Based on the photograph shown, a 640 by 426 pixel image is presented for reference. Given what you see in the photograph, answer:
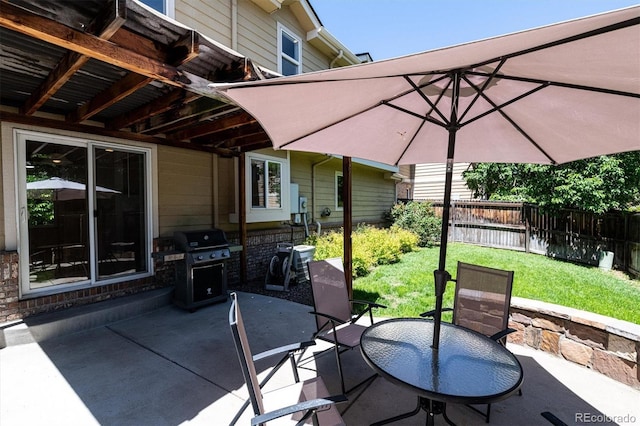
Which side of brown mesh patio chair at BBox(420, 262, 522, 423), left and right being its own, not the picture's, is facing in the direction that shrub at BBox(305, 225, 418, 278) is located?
right

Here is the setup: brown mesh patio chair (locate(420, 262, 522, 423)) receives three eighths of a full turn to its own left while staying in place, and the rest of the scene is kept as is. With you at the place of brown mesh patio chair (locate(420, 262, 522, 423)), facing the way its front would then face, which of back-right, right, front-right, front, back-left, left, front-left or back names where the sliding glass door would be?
back

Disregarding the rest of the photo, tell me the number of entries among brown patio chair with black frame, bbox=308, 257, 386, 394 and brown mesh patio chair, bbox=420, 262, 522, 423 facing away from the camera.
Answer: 0

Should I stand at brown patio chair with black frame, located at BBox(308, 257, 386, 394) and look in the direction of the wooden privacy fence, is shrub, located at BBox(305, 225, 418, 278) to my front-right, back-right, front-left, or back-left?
front-left

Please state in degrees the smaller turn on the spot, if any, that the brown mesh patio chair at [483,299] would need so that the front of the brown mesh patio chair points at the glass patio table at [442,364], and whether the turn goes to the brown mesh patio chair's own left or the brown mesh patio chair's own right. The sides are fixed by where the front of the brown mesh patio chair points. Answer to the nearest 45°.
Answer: approximately 45° to the brown mesh patio chair's own left

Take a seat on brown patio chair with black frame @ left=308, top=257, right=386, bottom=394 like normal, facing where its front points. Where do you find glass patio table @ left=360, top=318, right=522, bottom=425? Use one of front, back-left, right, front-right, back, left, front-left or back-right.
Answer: front

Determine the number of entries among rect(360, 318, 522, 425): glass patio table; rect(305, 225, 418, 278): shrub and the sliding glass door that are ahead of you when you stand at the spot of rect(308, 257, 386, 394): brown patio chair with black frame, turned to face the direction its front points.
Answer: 1

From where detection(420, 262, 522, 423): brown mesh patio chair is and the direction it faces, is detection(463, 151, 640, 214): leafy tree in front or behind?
behind

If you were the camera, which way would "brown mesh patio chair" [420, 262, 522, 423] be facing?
facing the viewer and to the left of the viewer

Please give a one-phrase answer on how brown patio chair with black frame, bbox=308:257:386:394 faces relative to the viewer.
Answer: facing the viewer and to the right of the viewer

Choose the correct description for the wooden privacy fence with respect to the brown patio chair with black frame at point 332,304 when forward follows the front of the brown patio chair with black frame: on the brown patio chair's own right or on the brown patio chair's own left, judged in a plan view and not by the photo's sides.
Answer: on the brown patio chair's own left

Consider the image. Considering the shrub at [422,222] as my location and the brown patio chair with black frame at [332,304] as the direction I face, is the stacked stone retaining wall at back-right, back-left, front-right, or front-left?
front-left

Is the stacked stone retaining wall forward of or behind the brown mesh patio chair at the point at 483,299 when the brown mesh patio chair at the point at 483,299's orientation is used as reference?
behind
